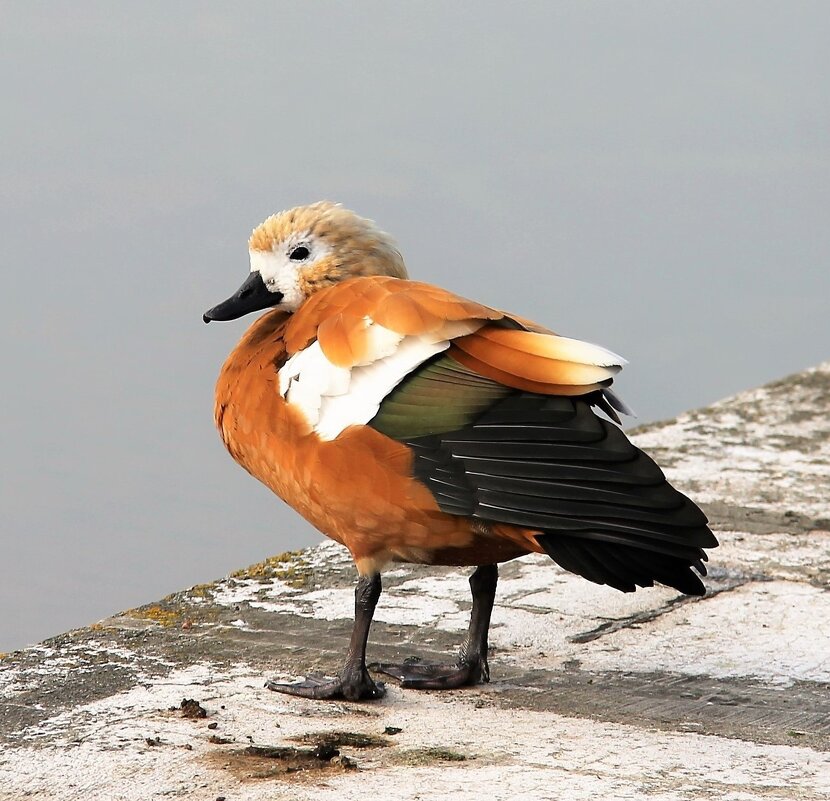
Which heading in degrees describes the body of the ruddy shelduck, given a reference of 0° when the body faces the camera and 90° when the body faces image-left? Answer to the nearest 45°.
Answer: approximately 90°
